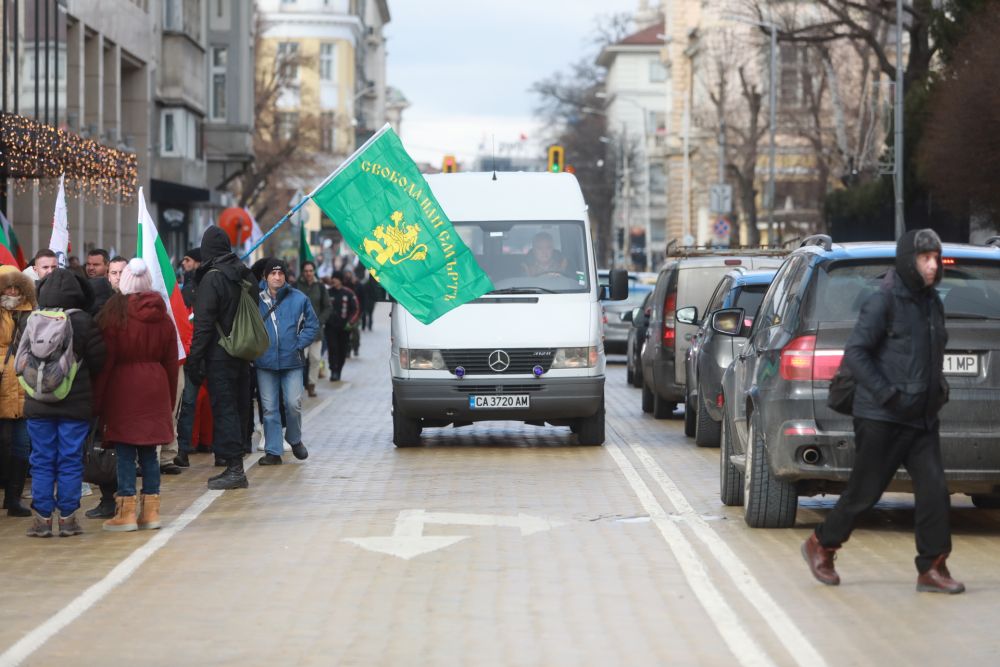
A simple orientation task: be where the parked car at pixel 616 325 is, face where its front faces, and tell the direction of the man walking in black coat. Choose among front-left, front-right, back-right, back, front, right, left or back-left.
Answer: back

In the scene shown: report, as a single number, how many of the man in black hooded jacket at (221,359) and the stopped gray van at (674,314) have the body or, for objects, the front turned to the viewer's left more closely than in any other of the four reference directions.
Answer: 1

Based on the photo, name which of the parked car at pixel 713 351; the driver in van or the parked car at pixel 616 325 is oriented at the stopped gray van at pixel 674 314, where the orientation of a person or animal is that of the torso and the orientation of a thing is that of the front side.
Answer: the parked car at pixel 713 351

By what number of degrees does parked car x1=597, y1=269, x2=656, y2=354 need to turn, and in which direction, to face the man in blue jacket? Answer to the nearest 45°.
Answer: approximately 180°

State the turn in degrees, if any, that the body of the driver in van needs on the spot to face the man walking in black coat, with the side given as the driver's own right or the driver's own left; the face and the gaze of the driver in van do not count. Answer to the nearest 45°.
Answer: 0° — they already face them

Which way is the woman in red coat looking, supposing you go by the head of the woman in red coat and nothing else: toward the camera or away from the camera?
away from the camera

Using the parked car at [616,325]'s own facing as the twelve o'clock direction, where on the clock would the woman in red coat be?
The woman in red coat is roughly at 6 o'clock from the parked car.

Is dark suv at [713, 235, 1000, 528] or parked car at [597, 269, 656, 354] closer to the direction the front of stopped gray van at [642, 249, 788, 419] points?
the parked car

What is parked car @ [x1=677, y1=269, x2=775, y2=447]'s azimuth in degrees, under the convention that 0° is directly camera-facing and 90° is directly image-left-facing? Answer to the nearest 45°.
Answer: approximately 180°

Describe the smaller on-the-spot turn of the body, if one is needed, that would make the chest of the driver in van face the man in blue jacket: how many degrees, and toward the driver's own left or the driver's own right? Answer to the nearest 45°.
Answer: approximately 45° to the driver's own right

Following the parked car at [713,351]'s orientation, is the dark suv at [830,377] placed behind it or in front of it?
behind

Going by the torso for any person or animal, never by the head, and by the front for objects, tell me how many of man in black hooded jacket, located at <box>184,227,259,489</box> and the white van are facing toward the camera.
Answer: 1
